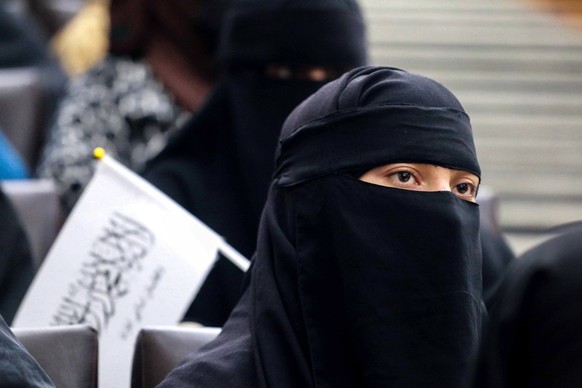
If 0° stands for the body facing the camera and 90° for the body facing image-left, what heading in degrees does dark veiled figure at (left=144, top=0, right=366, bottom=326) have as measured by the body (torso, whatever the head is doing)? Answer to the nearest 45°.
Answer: approximately 315°

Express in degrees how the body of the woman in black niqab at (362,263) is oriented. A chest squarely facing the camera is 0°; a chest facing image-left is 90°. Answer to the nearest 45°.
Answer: approximately 315°

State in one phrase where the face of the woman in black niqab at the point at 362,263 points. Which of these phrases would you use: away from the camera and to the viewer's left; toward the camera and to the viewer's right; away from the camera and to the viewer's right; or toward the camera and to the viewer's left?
toward the camera and to the viewer's right
